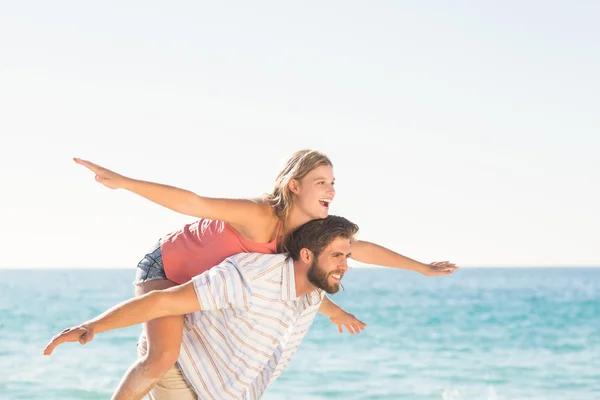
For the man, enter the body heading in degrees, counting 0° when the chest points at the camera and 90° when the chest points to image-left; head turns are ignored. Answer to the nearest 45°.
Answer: approximately 315°

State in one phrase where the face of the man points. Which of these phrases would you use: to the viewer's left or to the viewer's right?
to the viewer's right
